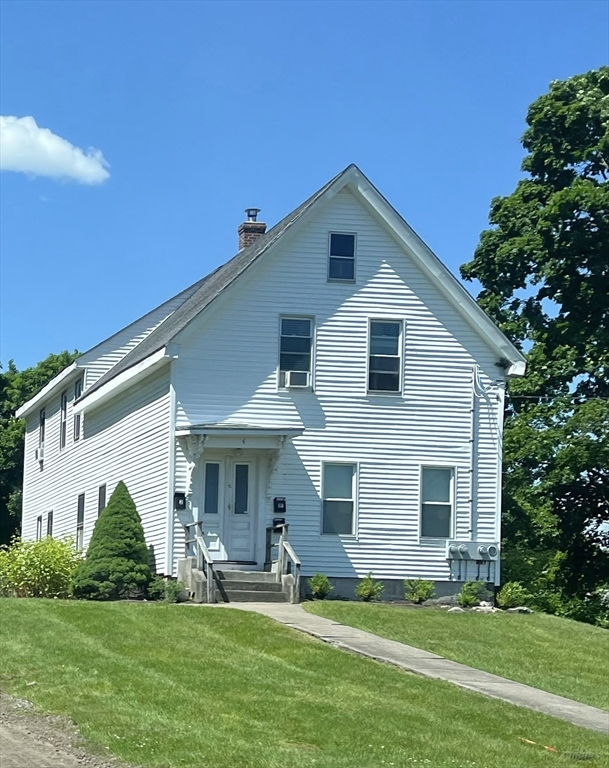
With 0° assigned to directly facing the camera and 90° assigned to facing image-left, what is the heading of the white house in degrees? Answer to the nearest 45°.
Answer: approximately 315°

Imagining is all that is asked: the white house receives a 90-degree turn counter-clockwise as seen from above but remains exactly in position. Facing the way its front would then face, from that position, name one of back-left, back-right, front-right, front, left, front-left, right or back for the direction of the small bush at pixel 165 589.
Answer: back
